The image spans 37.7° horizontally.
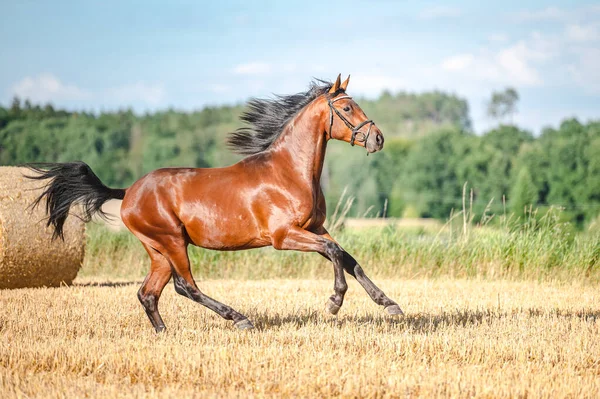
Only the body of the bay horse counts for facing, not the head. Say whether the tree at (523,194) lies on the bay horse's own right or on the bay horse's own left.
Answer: on the bay horse's own left

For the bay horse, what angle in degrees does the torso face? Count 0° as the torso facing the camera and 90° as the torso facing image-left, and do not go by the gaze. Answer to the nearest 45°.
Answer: approximately 270°

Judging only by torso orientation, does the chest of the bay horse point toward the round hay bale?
no

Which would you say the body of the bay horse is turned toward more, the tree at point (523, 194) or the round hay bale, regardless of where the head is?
the tree
